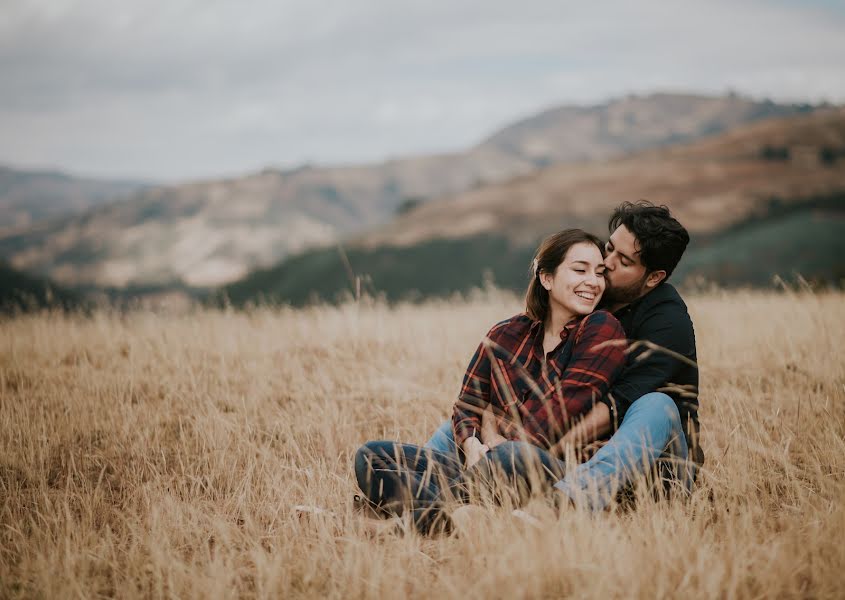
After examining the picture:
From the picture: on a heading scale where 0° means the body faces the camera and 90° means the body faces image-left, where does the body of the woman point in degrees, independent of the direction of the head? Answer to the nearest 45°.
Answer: approximately 45°
